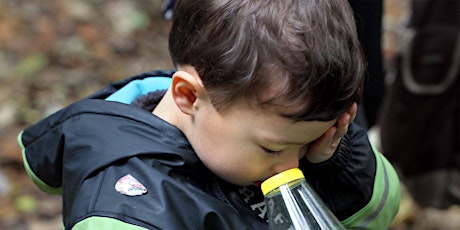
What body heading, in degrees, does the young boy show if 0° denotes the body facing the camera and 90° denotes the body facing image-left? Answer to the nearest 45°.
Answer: approximately 315°

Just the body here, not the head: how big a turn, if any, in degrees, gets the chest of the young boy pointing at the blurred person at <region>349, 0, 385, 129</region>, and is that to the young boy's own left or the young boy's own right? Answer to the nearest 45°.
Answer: approximately 90° to the young boy's own left

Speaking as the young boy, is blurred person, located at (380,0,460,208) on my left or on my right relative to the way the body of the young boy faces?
on my left
